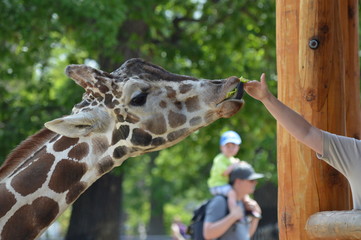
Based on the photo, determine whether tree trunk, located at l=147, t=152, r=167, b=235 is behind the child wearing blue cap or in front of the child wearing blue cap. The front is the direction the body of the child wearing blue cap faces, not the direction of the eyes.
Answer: behind

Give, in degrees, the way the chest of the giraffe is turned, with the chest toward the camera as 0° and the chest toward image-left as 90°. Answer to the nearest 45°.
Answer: approximately 270°

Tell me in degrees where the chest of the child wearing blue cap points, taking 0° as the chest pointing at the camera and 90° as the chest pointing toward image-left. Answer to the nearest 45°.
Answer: approximately 315°

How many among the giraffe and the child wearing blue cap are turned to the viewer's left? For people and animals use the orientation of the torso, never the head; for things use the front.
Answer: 0

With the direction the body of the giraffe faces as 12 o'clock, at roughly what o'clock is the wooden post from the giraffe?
The wooden post is roughly at 12 o'clock from the giraffe.

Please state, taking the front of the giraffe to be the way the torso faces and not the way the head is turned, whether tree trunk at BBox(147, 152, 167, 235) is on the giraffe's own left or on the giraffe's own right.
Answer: on the giraffe's own left

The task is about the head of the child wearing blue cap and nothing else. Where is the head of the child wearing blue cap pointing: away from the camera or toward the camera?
toward the camera

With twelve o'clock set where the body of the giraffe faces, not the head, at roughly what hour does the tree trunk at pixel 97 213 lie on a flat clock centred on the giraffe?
The tree trunk is roughly at 9 o'clock from the giraffe.

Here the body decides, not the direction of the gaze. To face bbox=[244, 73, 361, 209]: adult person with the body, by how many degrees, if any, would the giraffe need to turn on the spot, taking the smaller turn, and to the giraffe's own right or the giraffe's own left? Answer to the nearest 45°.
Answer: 0° — it already faces them
